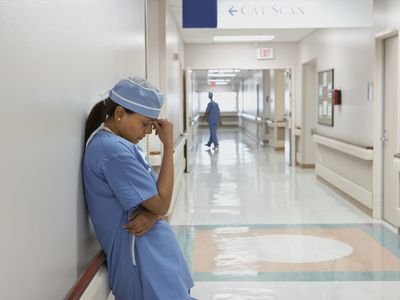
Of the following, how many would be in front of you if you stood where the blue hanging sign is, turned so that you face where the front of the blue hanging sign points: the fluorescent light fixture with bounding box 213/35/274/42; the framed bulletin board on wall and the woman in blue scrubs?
1

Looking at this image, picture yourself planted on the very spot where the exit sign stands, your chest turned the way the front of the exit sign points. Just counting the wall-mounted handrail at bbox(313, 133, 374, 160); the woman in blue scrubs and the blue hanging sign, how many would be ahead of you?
3

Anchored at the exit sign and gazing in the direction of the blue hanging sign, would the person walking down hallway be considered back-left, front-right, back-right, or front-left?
back-right

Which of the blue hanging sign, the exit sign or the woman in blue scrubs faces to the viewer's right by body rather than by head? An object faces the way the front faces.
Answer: the woman in blue scrubs

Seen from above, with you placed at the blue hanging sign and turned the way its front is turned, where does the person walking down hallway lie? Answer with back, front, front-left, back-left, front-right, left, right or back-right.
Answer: back

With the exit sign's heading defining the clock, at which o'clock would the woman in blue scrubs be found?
The woman in blue scrubs is roughly at 12 o'clock from the exit sign.

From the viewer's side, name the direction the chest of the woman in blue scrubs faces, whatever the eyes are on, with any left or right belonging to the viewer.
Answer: facing to the right of the viewer

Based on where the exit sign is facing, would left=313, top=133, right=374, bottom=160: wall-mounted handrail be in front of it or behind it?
in front

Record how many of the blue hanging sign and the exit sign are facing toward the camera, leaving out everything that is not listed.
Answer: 2

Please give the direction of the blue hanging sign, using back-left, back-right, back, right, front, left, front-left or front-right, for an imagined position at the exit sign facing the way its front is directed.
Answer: front

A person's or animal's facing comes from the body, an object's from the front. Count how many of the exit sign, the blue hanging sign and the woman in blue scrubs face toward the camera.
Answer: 2

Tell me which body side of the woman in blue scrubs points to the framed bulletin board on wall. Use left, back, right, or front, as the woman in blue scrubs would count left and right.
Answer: left

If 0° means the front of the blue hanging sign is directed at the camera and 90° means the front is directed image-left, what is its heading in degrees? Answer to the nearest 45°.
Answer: approximately 0°
